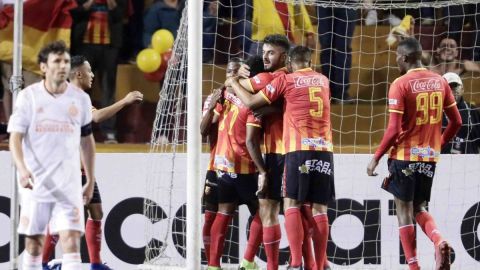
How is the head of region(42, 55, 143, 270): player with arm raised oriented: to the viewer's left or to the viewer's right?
to the viewer's right

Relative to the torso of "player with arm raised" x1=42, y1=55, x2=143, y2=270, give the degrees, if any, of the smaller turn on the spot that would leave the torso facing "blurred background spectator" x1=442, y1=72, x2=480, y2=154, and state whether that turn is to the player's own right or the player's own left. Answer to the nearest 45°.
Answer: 0° — they already face them

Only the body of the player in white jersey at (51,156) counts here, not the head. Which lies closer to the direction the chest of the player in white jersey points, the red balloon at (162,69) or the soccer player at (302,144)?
the soccer player

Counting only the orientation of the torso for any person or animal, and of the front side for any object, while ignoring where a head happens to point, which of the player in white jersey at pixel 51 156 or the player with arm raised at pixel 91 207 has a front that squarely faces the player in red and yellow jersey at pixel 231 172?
the player with arm raised

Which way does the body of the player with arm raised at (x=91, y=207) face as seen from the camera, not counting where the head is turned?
to the viewer's right

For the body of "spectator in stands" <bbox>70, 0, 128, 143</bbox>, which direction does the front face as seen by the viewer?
toward the camera

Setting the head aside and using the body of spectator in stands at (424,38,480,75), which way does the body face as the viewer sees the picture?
toward the camera

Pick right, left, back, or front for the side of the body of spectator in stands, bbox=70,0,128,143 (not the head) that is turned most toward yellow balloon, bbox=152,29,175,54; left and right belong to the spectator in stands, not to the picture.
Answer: left

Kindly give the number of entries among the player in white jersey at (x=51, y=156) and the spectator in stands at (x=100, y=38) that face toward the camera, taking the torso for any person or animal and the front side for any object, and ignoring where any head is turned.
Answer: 2
